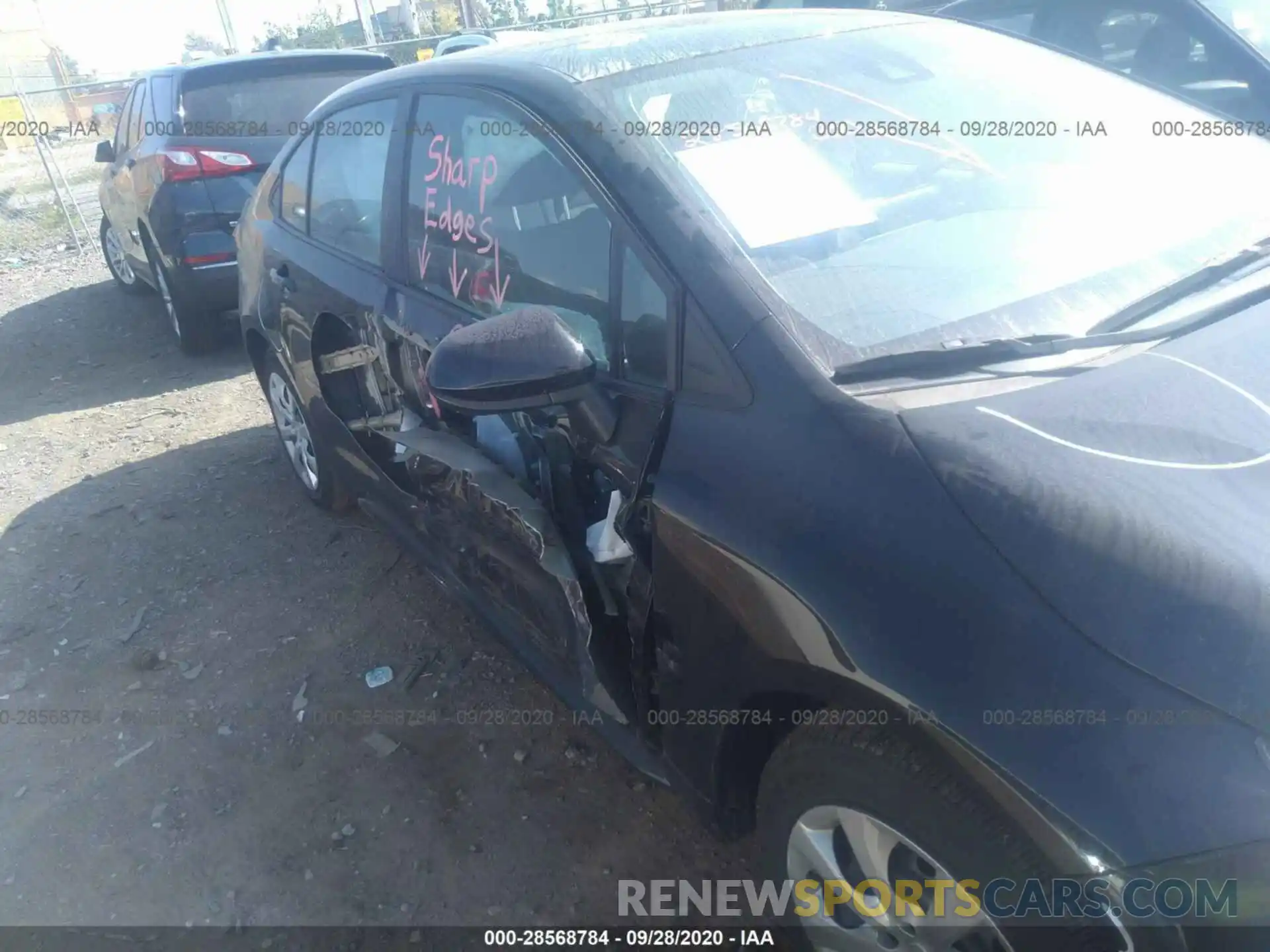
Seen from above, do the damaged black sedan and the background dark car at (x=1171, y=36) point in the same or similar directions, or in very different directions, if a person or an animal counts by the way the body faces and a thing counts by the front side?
same or similar directions

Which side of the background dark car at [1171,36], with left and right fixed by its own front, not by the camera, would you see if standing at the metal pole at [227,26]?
back

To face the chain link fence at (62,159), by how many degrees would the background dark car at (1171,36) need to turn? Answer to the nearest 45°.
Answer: approximately 135° to its right

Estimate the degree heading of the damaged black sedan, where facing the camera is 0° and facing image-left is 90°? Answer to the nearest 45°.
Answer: approximately 315°

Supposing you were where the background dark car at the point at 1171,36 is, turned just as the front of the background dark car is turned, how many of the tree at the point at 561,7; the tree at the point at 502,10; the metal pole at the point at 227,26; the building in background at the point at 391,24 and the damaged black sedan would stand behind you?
4

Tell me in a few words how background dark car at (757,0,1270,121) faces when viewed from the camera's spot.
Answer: facing the viewer and to the right of the viewer

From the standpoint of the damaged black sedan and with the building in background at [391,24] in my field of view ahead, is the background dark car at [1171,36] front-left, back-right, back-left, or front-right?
front-right

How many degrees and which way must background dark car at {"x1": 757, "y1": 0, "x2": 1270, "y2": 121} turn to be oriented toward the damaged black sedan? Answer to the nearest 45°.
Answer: approximately 45° to its right

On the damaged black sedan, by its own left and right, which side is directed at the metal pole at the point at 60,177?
back

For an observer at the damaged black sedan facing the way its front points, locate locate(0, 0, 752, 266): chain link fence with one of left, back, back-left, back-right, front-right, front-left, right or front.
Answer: back

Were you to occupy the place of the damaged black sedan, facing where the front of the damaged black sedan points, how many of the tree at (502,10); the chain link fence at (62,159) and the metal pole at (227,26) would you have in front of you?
0

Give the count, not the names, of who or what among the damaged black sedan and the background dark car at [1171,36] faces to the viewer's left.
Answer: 0

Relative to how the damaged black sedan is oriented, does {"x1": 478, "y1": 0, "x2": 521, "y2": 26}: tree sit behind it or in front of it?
behind

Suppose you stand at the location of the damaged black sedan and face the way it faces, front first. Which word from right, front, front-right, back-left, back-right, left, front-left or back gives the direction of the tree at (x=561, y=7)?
back-left
